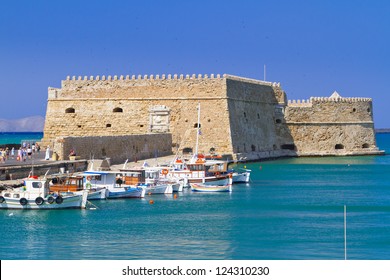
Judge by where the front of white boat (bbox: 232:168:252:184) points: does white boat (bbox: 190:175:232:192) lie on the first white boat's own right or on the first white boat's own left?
on the first white boat's own right

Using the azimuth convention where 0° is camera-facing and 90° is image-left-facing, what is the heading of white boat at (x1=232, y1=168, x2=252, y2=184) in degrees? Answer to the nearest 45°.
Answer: approximately 270°

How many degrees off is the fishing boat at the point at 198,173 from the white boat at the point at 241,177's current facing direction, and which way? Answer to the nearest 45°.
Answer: approximately 135° to its right

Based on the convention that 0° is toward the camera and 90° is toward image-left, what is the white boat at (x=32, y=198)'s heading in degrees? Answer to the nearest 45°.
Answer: approximately 270°

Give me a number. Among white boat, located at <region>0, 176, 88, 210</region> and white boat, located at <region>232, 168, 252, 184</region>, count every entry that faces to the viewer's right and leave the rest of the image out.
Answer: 2

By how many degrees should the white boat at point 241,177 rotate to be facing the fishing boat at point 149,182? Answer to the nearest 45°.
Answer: approximately 135° to its right
